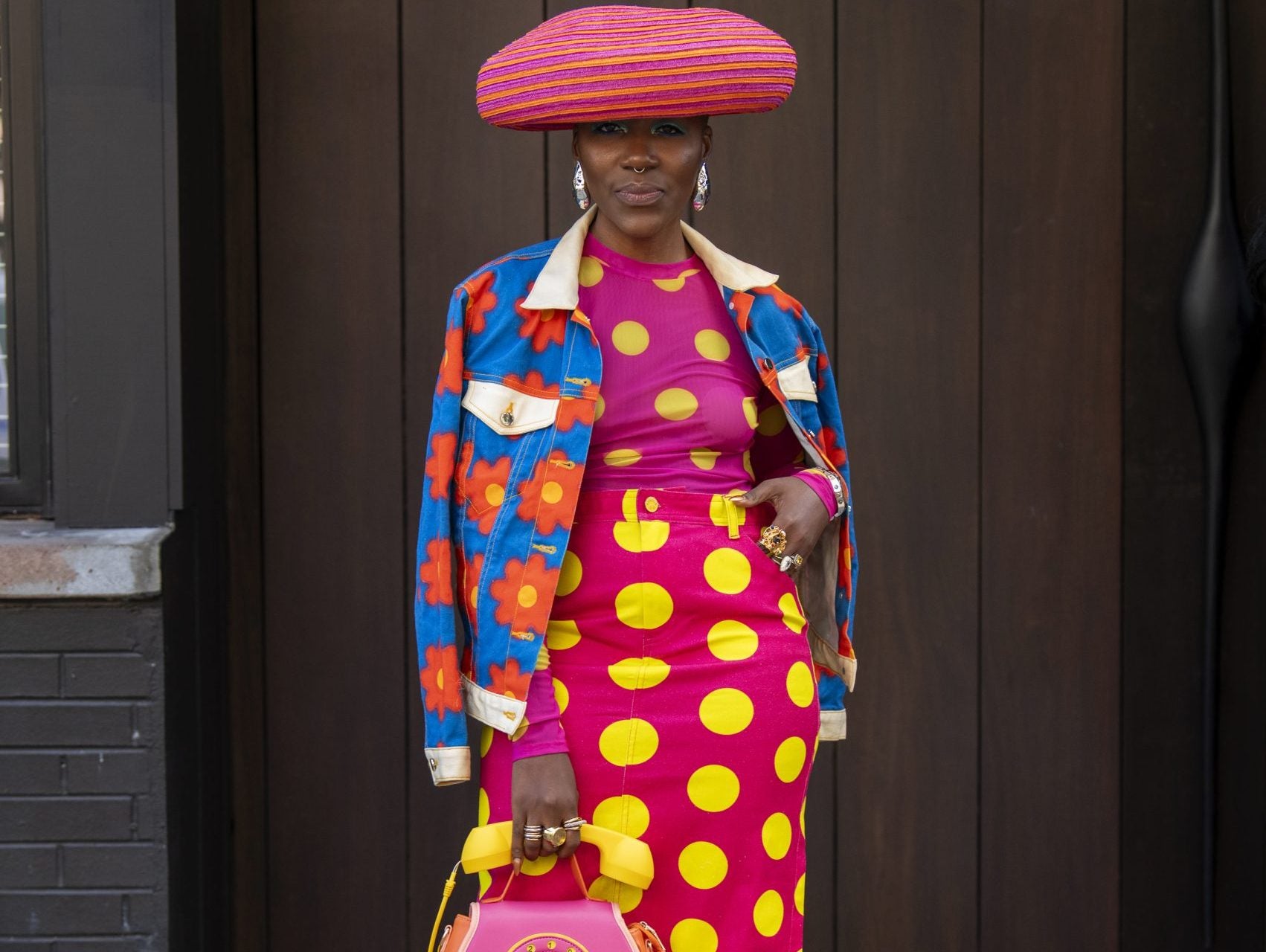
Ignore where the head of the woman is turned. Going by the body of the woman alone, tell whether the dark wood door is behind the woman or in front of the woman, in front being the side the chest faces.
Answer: behind

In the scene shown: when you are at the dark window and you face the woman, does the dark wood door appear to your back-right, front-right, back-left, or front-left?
front-left

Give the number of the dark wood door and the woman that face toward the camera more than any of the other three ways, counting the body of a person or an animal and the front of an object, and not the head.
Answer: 2

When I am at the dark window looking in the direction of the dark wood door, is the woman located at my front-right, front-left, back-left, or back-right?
front-right

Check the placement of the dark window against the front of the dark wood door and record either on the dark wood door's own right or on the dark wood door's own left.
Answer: on the dark wood door's own right

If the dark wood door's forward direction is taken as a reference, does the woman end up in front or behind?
in front

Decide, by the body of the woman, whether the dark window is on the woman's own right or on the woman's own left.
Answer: on the woman's own right

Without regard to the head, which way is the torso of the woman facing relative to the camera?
toward the camera

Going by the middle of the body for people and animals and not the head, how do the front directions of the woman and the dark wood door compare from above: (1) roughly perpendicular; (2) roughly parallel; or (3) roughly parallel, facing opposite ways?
roughly parallel

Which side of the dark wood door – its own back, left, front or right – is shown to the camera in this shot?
front
